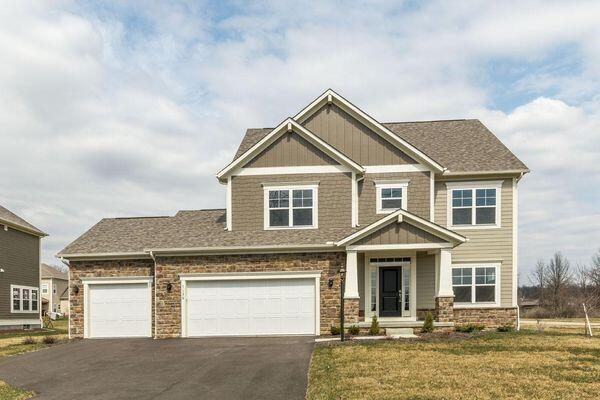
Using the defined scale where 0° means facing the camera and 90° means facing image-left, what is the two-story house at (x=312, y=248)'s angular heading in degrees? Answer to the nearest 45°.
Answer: approximately 0°

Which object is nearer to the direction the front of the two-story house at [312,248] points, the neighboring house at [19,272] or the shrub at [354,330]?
the shrub
